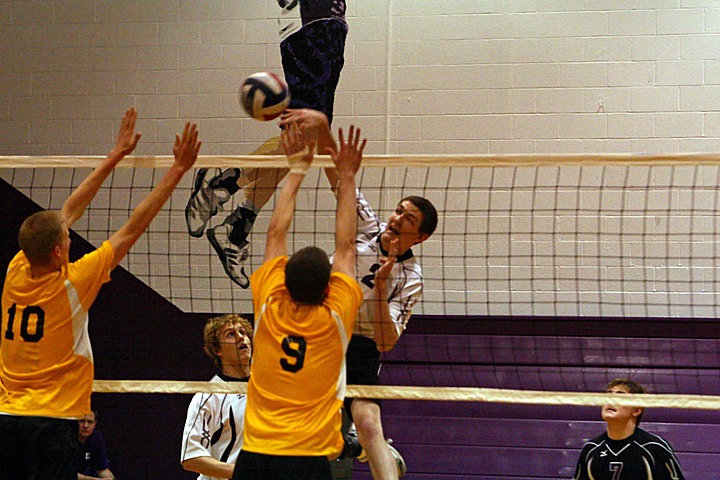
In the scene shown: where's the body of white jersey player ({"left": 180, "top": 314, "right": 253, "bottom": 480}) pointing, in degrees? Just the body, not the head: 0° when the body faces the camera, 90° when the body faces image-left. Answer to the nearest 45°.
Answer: approximately 315°

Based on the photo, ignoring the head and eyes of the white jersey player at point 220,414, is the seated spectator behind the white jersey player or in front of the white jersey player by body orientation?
behind
